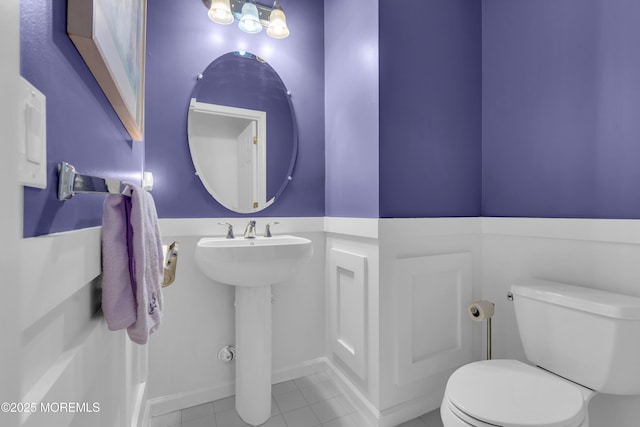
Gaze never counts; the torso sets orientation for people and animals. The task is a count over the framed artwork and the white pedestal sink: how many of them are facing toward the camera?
1

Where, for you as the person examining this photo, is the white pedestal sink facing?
facing the viewer

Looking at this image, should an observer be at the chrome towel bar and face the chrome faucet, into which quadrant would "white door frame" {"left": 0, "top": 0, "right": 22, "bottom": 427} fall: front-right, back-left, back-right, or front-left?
back-right

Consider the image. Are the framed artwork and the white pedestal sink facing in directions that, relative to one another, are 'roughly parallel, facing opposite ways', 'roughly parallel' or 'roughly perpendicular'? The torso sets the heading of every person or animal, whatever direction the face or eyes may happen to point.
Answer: roughly perpendicular

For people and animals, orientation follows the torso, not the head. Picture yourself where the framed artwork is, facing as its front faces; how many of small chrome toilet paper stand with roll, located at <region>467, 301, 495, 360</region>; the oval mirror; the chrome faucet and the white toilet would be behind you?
0

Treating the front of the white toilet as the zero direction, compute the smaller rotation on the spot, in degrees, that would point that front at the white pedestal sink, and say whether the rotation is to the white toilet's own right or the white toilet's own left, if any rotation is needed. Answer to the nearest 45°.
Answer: approximately 45° to the white toilet's own right

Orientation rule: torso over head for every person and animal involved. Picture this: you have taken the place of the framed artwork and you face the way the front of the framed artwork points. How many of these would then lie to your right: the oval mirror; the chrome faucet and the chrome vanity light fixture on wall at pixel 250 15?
0

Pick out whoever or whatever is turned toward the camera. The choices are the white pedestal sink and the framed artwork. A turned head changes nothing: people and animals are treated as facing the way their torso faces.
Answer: the white pedestal sink

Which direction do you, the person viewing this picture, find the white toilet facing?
facing the viewer and to the left of the viewer

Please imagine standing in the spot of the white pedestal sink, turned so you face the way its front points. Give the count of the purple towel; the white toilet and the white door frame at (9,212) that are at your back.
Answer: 0

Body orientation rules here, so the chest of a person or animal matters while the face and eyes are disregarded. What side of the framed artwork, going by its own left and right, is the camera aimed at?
right

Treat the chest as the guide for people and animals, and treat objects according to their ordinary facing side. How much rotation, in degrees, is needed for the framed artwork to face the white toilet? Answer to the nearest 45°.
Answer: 0° — it already faces it

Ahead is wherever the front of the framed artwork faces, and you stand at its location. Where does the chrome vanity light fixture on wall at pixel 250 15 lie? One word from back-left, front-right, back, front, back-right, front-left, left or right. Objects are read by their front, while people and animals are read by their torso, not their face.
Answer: front-left

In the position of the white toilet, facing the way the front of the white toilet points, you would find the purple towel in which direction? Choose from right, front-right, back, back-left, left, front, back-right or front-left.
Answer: front

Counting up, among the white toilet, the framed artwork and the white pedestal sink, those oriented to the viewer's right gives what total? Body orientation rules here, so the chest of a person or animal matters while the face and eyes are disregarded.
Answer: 1

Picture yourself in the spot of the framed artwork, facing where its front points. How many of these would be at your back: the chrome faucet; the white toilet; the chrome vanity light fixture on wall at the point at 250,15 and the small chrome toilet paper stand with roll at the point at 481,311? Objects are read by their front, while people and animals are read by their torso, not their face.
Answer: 0

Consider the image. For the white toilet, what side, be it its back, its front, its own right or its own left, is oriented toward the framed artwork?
front
